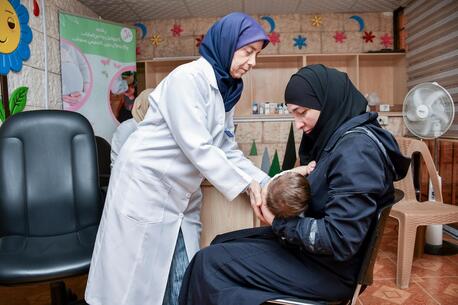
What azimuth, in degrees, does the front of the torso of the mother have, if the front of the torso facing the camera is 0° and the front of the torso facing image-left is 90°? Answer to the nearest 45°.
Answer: approximately 90°

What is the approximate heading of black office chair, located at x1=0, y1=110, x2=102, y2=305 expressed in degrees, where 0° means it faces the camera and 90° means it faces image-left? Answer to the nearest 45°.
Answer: approximately 0°

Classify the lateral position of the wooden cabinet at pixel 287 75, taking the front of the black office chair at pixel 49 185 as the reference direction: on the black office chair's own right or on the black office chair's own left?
on the black office chair's own left

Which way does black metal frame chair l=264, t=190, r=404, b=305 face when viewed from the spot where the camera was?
facing to the left of the viewer

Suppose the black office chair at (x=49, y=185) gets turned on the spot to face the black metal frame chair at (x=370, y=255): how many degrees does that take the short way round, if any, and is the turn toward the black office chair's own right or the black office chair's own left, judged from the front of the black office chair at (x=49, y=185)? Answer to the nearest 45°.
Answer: approximately 45° to the black office chair's own left

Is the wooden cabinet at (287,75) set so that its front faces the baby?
yes

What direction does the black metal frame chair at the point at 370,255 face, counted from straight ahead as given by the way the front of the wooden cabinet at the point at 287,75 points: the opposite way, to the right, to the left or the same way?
to the right

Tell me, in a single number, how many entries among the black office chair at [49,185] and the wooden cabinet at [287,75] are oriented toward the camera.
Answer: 2

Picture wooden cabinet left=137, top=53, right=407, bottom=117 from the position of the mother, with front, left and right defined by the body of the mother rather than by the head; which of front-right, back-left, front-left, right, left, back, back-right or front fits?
right

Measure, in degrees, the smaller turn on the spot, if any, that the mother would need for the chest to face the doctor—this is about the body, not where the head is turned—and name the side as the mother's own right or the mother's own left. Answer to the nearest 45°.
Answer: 0° — they already face them
